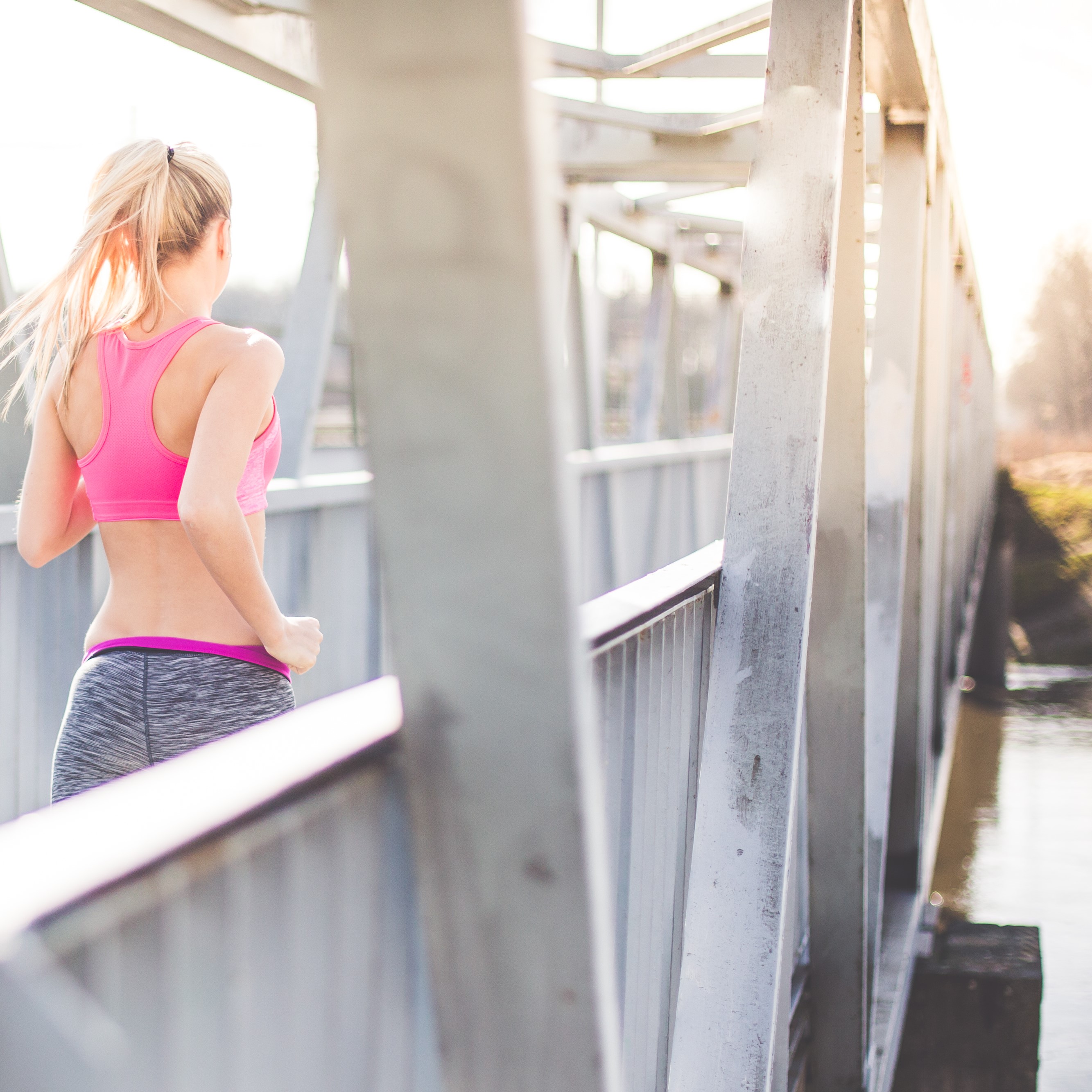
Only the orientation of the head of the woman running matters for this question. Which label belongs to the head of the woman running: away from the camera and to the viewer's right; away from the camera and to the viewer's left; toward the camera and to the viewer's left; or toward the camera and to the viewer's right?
away from the camera and to the viewer's right

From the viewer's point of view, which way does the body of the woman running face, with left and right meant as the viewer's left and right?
facing away from the viewer and to the right of the viewer
